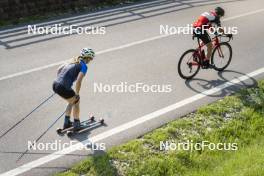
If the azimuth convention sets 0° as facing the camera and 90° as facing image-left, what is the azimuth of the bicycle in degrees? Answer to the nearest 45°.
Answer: approximately 225°
